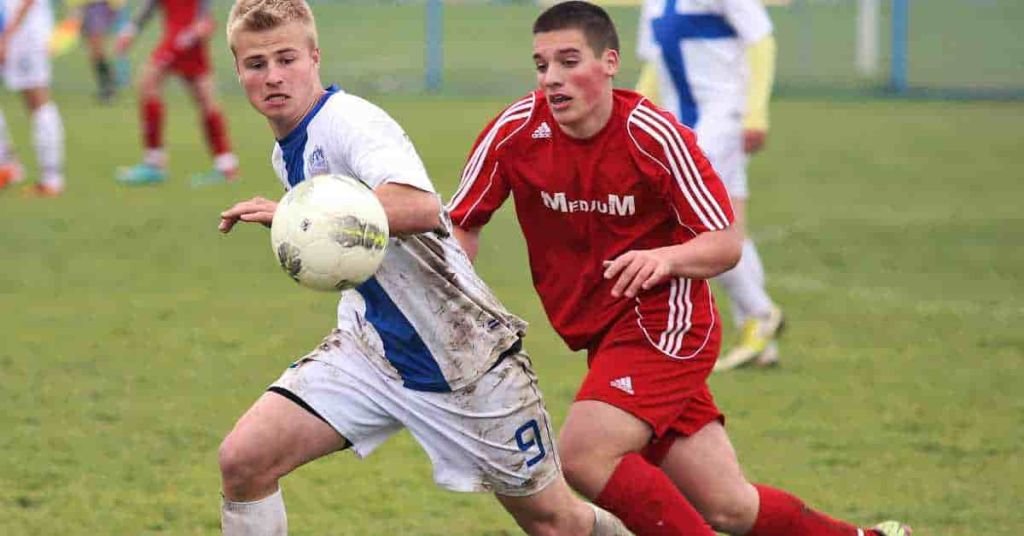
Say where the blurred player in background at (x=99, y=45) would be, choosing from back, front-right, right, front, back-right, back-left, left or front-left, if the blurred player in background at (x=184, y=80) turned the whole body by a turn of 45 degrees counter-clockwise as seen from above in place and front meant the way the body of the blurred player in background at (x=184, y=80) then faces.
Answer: back

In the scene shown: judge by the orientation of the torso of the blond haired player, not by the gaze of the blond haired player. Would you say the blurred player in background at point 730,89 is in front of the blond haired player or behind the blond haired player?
behind

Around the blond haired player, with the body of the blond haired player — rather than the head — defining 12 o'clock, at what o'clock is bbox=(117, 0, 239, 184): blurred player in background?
The blurred player in background is roughly at 4 o'clock from the blond haired player.

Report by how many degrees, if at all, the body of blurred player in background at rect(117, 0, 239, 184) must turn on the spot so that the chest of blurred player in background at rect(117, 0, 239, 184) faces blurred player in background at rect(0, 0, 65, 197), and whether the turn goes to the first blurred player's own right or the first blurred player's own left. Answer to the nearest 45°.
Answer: approximately 45° to the first blurred player's own right

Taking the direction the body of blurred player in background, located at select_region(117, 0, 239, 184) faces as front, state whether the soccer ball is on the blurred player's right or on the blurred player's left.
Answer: on the blurred player's left

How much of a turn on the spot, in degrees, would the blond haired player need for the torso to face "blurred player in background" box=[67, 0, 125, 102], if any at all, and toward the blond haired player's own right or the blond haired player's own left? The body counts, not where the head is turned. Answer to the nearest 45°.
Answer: approximately 135° to the blond haired player's own right

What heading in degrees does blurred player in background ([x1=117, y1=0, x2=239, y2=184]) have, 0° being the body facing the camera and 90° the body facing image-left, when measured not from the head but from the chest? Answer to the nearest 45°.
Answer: approximately 45°

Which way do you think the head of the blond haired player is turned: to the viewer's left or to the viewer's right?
to the viewer's left
